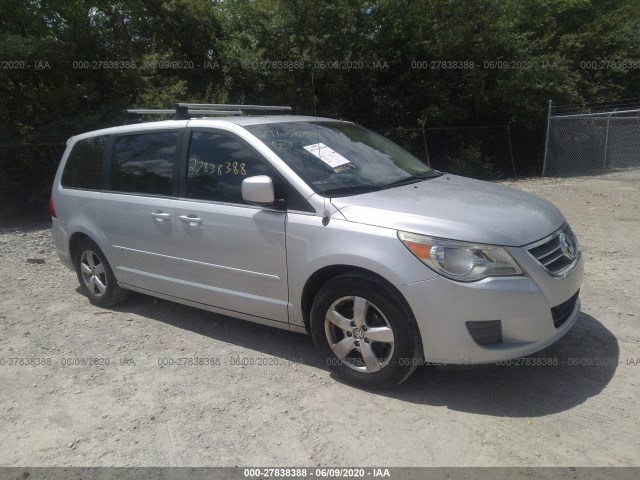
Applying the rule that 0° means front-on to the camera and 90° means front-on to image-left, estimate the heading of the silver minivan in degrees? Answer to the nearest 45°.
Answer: approximately 315°

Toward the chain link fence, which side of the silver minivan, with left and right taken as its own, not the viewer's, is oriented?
left
